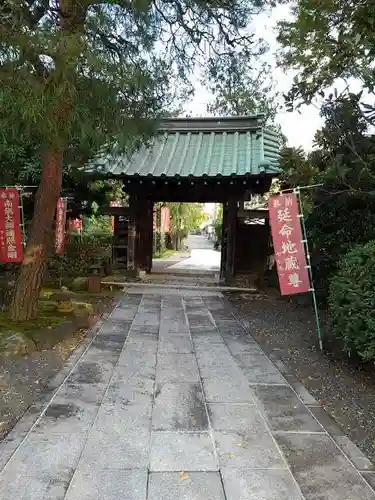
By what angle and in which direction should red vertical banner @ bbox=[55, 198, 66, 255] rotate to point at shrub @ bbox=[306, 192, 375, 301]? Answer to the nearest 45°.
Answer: approximately 45° to its left

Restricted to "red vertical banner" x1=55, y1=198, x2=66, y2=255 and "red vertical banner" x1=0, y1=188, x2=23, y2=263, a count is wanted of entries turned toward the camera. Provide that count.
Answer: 2

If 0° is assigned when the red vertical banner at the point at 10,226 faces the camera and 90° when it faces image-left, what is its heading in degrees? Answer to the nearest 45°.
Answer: approximately 0°

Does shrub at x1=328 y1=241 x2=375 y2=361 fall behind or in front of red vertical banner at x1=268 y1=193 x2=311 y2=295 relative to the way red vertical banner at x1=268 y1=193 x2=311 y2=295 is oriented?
in front

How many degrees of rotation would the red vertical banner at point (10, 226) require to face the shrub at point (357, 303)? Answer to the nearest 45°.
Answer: approximately 45° to its left

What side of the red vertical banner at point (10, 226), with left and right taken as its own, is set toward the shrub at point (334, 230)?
left

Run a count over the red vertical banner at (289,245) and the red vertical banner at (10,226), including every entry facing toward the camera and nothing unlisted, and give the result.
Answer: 2

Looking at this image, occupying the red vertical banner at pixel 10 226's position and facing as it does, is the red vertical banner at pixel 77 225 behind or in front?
behind

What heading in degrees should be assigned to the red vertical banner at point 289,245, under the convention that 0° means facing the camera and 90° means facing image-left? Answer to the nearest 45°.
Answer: approximately 0°

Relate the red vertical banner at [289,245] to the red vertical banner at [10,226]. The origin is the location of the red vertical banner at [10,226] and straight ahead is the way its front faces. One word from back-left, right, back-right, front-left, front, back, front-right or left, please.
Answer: front-left
